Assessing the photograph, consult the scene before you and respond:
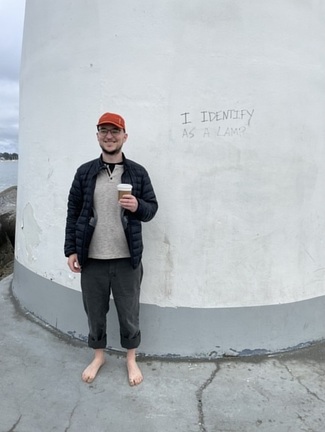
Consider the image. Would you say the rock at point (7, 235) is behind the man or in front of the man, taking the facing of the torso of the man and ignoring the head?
behind

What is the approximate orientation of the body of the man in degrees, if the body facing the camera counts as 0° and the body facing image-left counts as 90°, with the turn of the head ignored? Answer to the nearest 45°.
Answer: approximately 0°
